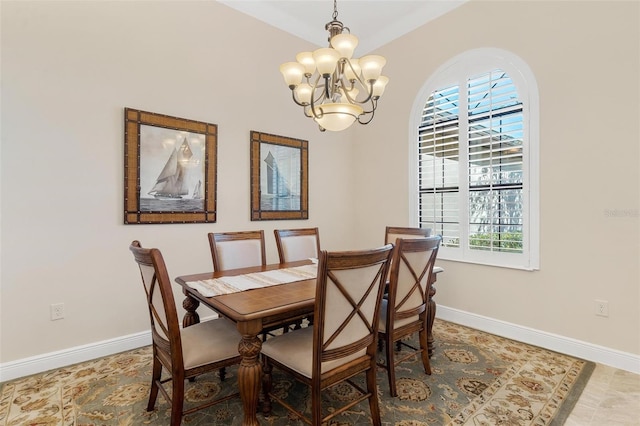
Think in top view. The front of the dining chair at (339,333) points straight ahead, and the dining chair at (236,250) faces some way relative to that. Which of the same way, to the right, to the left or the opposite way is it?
the opposite way

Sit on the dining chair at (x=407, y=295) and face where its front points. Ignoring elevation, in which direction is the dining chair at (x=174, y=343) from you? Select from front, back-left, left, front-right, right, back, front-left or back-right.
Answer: left

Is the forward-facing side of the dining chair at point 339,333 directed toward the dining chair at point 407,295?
no

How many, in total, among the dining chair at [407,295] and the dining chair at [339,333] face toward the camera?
0

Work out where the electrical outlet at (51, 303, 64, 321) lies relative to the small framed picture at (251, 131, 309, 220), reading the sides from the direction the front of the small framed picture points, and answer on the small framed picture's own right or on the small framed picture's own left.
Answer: on the small framed picture's own right

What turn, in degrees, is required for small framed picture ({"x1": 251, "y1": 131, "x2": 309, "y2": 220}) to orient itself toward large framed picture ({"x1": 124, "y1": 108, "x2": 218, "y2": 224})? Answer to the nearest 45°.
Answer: approximately 90° to its right

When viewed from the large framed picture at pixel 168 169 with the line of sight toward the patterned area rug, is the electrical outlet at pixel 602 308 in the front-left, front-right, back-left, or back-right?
front-left

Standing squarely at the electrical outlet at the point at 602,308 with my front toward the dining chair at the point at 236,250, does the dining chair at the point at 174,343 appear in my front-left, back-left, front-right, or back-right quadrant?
front-left

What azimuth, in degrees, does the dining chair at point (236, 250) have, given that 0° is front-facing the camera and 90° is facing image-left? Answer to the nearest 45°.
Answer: approximately 315°

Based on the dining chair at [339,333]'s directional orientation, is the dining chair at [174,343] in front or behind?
in front

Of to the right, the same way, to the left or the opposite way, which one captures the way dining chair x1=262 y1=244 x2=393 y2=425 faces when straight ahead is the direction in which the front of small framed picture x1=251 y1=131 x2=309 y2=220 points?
the opposite way

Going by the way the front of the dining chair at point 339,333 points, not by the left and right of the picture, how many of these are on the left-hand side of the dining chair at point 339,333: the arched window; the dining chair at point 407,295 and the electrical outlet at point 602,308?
0

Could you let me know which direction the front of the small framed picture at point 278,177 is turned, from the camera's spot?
facing the viewer and to the right of the viewer

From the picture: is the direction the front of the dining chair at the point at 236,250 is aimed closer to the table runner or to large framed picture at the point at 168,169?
the table runner

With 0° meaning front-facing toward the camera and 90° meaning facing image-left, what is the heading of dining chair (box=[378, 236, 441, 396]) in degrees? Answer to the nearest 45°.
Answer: approximately 135°

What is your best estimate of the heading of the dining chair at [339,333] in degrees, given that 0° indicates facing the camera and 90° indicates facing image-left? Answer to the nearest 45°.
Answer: approximately 135°

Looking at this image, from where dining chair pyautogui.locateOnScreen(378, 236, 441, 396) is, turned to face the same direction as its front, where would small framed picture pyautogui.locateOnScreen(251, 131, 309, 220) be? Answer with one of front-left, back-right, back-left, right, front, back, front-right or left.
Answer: front
